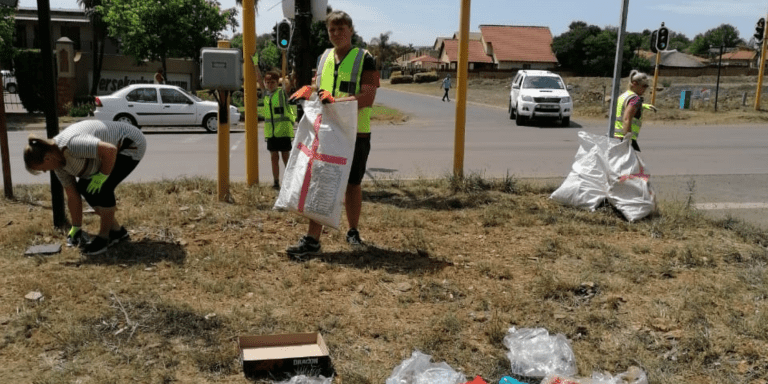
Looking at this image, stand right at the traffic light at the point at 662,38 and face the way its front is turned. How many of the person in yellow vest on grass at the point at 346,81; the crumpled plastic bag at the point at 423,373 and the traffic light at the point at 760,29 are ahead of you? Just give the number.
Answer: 2

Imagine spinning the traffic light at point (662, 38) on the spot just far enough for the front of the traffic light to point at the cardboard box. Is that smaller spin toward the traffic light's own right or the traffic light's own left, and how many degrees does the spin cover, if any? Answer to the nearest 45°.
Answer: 0° — it already faces it

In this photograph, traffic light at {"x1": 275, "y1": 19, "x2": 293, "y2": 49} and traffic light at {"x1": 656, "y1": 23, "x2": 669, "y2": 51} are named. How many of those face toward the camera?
2
